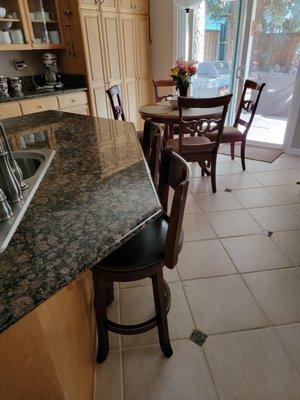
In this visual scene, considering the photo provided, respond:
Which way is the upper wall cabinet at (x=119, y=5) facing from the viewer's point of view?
toward the camera

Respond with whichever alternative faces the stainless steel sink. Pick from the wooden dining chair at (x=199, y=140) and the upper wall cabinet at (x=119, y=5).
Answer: the upper wall cabinet

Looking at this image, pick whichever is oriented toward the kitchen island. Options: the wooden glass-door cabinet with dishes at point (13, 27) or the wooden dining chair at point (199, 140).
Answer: the wooden glass-door cabinet with dishes

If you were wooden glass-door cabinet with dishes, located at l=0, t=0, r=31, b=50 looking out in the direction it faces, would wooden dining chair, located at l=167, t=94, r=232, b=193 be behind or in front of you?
in front

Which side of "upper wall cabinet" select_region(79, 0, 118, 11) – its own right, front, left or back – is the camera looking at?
front

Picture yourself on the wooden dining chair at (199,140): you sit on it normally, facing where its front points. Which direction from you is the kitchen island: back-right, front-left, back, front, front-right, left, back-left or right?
back-left

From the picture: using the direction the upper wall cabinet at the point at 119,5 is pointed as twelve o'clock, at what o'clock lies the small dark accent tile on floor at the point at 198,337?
The small dark accent tile on floor is roughly at 12 o'clock from the upper wall cabinet.

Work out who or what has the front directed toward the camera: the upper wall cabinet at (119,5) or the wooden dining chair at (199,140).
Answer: the upper wall cabinet

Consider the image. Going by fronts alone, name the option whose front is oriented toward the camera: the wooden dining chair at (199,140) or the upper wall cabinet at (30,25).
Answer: the upper wall cabinet

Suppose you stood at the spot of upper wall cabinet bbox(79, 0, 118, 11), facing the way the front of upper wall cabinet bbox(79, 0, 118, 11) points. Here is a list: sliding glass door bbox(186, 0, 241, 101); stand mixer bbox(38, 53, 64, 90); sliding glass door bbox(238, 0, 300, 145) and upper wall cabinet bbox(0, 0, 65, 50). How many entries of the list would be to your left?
2

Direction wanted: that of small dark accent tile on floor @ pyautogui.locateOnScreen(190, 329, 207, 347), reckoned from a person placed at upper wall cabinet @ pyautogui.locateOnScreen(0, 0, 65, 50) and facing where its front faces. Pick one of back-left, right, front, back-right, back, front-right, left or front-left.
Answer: front

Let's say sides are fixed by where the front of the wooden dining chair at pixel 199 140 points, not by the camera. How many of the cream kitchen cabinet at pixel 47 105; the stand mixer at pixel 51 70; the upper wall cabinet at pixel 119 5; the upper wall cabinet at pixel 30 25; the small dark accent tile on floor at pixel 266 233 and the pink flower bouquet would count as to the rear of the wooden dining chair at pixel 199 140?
1

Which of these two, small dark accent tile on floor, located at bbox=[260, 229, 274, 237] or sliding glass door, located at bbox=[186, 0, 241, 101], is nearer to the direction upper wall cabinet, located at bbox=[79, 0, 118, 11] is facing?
the small dark accent tile on floor

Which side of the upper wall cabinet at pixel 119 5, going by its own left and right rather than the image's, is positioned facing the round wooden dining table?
front

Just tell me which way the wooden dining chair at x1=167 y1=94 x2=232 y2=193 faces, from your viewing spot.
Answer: facing away from the viewer and to the left of the viewer
